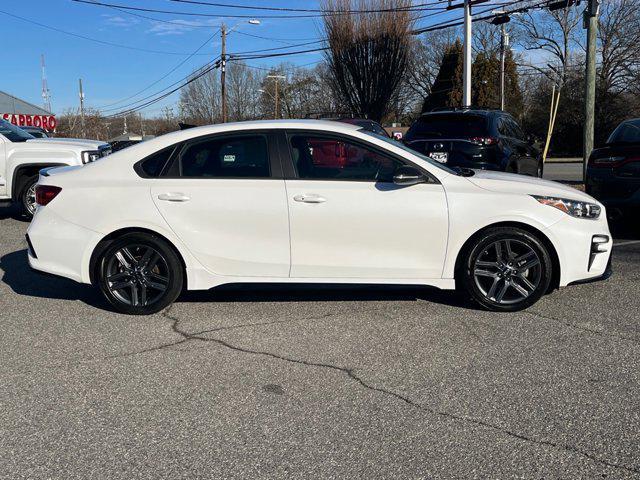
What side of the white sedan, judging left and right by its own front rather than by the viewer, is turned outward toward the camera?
right

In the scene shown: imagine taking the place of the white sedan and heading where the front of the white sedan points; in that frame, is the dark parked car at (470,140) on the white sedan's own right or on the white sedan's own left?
on the white sedan's own left

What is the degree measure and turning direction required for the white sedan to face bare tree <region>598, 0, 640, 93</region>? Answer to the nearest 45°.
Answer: approximately 45° to its left

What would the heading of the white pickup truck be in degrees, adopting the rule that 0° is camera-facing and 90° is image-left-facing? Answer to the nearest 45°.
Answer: approximately 315°

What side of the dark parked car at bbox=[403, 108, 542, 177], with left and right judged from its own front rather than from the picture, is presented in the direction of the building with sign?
left

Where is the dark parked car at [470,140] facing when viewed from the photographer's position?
facing away from the viewer and to the right of the viewer

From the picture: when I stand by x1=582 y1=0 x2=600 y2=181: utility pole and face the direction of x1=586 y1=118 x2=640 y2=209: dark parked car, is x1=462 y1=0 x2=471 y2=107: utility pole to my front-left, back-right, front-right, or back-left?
back-right

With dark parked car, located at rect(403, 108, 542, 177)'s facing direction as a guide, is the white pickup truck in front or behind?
behind

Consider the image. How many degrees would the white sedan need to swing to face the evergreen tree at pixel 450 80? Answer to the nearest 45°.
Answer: approximately 90° to its left

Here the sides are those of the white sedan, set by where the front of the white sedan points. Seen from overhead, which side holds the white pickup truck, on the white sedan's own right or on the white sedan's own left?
on the white sedan's own left

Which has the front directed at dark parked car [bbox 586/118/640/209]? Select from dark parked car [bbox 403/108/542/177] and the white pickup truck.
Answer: the white pickup truck

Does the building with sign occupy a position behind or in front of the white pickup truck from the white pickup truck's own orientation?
behind
